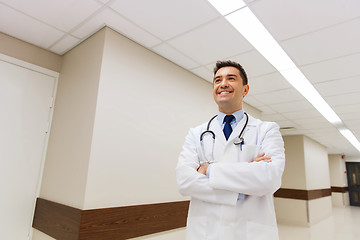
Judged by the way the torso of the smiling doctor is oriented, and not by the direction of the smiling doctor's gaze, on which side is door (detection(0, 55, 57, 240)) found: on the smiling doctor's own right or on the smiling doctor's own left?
on the smiling doctor's own right

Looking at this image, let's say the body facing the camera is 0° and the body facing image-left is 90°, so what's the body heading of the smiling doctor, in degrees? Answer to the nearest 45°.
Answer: approximately 0°

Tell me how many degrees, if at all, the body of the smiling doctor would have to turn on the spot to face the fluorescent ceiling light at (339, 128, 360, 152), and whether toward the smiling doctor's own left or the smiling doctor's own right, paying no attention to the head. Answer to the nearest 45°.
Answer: approximately 135° to the smiling doctor's own left
